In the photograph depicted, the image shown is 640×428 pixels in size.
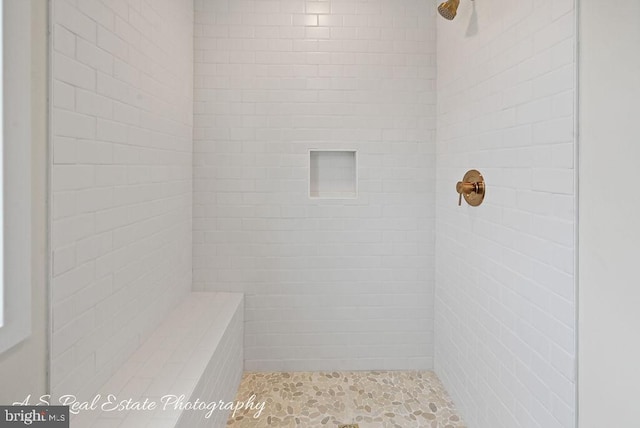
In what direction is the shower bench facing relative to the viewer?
to the viewer's right
